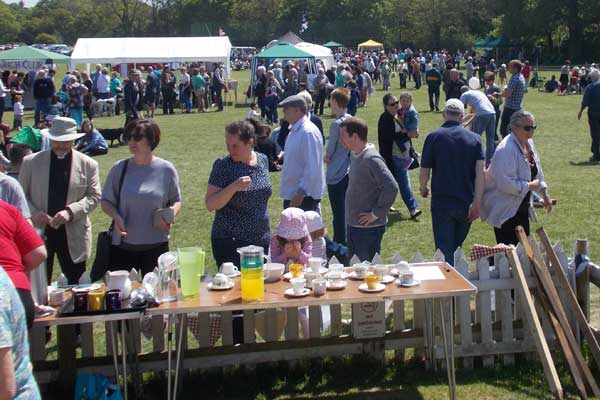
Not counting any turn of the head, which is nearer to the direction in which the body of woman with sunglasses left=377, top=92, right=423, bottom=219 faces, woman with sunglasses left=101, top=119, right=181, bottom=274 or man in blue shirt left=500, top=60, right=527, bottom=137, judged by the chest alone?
the woman with sunglasses

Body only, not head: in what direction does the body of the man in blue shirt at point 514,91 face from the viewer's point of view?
to the viewer's left

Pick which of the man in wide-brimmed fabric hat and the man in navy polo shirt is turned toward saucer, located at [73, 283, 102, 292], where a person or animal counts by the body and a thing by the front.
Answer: the man in wide-brimmed fabric hat

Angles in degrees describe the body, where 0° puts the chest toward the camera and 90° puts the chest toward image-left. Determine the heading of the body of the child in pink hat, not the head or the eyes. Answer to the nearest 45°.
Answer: approximately 0°

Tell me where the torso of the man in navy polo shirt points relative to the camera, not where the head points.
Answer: away from the camera

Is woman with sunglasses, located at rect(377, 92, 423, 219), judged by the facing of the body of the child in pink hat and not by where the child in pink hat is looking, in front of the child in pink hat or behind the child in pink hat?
behind

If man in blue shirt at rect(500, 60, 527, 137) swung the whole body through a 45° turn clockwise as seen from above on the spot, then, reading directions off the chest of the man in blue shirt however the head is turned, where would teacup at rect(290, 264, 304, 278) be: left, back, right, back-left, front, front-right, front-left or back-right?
back-left

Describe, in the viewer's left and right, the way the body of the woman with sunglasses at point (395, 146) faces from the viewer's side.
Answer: facing the viewer and to the right of the viewer

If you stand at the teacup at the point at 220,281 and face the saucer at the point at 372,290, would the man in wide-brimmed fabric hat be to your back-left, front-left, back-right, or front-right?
back-left

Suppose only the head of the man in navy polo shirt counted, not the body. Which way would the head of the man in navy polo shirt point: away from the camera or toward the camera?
away from the camera

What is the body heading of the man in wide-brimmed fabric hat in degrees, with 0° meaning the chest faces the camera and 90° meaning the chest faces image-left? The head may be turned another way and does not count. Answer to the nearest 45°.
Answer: approximately 0°
